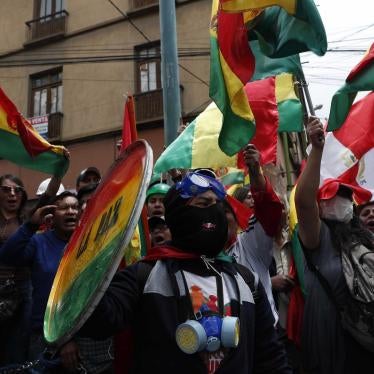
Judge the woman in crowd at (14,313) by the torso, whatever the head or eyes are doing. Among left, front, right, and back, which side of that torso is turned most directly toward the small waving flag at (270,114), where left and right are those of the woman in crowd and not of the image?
left

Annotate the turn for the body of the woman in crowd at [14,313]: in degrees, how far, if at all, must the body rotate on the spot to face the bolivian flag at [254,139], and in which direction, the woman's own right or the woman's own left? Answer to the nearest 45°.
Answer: approximately 90° to the woman's own left

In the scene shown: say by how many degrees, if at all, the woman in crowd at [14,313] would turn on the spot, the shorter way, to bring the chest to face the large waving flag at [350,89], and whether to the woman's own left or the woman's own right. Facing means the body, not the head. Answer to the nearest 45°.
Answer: approximately 45° to the woman's own left

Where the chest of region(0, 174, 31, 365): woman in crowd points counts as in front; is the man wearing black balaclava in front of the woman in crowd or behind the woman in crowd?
in front

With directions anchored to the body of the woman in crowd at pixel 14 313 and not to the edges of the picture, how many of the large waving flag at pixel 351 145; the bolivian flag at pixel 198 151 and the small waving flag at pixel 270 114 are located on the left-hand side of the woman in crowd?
3

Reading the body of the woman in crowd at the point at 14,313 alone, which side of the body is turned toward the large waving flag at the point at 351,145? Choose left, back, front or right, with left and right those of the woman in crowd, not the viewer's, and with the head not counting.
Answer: left

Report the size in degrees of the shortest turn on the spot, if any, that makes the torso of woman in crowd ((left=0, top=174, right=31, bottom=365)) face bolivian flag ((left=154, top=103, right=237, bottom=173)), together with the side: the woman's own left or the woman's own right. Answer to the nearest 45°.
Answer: approximately 90° to the woman's own left

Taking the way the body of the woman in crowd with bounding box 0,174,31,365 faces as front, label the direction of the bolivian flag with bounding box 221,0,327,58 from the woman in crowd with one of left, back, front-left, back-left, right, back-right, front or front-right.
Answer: front-left

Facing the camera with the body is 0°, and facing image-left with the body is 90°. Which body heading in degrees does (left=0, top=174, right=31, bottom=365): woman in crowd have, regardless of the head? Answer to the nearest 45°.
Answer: approximately 0°
